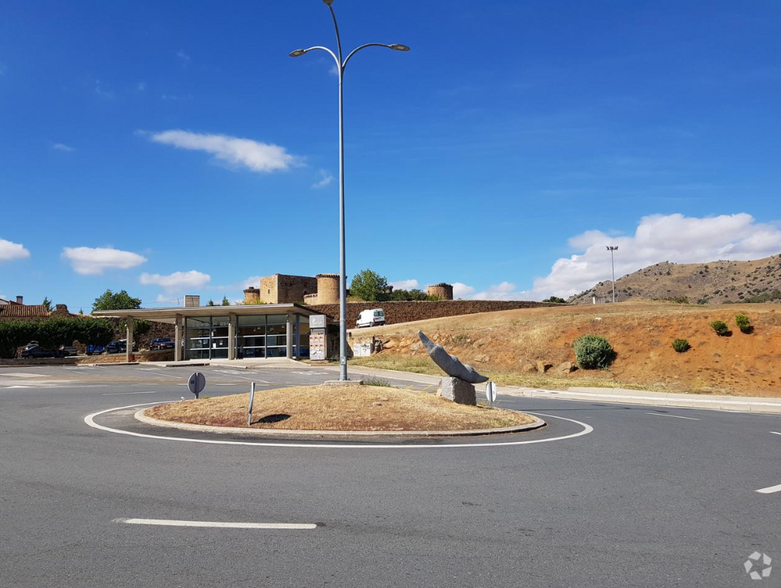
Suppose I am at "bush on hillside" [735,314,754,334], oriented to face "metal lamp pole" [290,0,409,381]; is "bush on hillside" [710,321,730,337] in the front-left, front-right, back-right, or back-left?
front-right

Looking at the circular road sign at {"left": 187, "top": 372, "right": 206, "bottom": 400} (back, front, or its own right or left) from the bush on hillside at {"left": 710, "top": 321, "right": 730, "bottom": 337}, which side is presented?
right

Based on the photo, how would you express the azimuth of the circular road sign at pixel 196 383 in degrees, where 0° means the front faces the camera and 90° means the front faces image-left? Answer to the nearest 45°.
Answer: approximately 135°

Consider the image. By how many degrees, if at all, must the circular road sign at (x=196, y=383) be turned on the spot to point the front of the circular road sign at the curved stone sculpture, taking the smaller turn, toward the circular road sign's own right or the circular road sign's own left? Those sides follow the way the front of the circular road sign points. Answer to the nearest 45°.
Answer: approximately 135° to the circular road sign's own right

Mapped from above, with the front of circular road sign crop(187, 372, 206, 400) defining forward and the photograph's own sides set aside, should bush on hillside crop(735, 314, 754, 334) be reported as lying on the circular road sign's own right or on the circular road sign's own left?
on the circular road sign's own right

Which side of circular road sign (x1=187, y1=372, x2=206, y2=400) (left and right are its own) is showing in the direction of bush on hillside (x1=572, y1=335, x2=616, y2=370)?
right
